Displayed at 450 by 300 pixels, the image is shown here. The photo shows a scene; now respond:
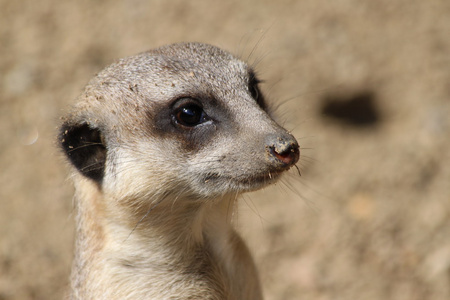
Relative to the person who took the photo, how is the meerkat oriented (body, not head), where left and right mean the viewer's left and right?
facing the viewer and to the right of the viewer
